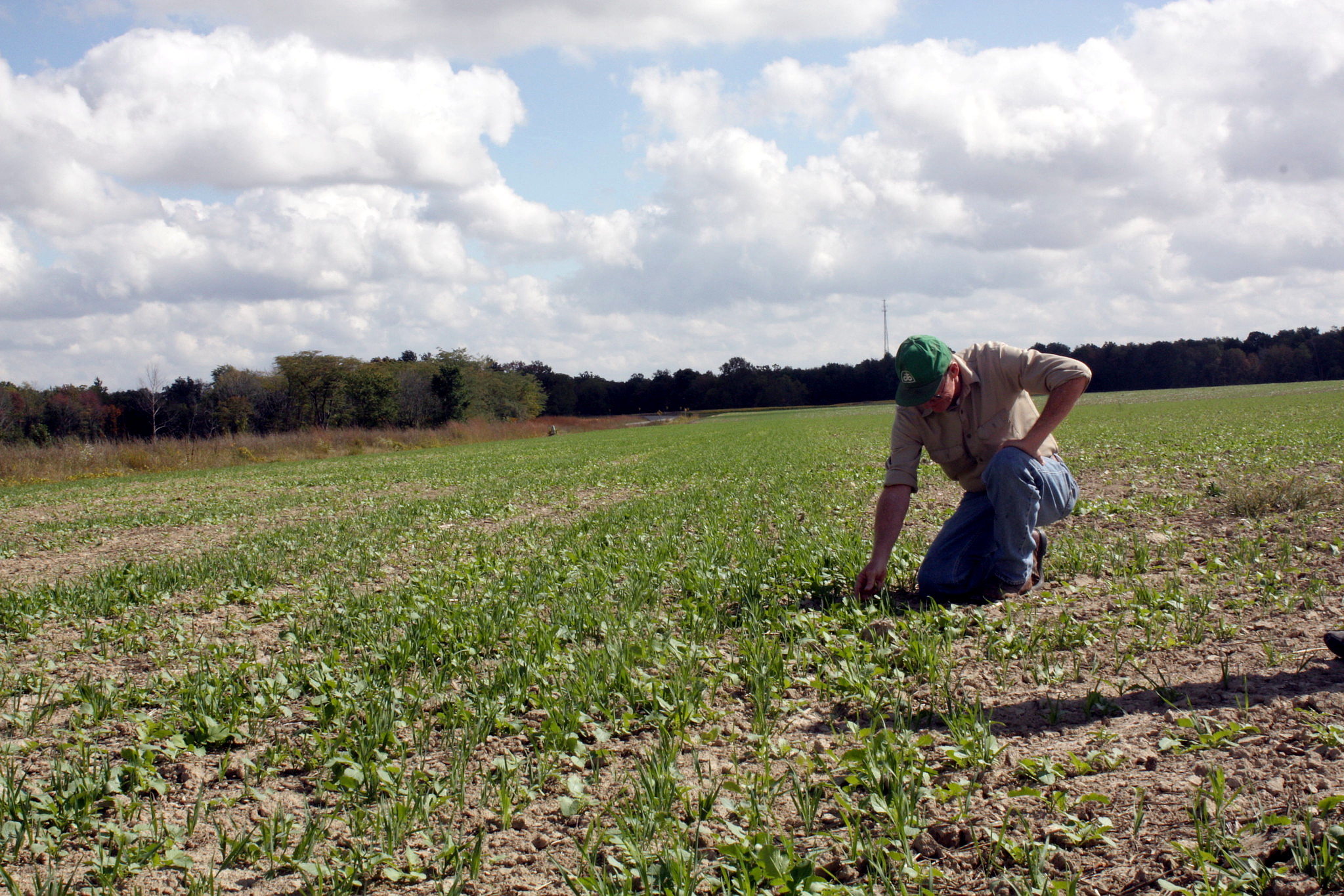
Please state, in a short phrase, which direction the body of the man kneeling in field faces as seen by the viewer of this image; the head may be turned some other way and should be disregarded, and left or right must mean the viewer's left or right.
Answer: facing the viewer and to the left of the viewer

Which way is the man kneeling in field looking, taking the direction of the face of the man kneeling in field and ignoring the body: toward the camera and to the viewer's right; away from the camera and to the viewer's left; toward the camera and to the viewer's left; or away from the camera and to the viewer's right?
toward the camera and to the viewer's left

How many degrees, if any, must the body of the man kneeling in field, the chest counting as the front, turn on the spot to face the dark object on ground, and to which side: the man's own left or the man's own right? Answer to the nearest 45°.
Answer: approximately 90° to the man's own left
